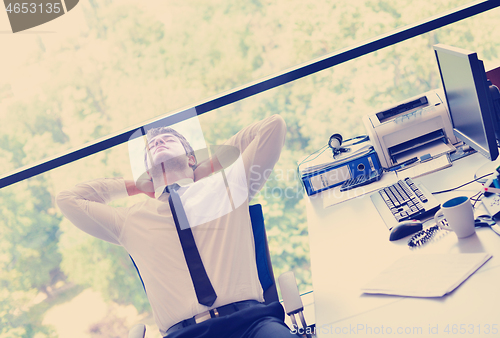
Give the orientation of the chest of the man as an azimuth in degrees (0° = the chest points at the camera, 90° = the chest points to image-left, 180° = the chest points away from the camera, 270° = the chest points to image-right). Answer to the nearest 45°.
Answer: approximately 0°

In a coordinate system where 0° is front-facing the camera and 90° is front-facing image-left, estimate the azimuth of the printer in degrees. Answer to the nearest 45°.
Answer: approximately 0°

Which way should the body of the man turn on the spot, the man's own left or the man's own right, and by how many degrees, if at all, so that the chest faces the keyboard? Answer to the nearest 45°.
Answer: approximately 45° to the man's own left

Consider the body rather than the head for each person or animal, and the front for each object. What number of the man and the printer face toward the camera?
2

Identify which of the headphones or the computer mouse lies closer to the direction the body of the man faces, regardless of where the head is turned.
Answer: the computer mouse

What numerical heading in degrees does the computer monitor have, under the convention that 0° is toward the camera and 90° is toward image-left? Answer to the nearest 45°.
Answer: approximately 45°

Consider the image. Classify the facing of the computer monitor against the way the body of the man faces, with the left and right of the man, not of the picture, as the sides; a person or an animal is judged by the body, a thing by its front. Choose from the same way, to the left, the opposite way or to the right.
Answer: to the right
